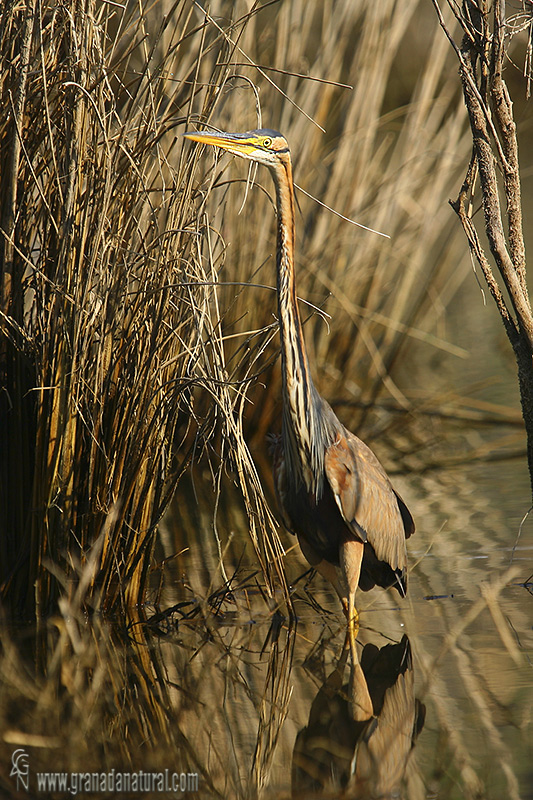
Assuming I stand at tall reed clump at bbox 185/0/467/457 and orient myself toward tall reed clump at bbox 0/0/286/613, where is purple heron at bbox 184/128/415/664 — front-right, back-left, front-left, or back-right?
front-left

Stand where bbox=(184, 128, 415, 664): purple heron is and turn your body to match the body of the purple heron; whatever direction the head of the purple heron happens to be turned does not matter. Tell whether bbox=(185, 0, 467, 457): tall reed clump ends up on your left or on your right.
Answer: on your right

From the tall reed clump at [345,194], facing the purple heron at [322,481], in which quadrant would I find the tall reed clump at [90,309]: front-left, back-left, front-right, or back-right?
front-right

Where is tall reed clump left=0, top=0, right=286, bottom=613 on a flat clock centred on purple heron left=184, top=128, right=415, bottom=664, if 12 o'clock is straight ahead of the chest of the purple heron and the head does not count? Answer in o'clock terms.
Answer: The tall reed clump is roughly at 1 o'clock from the purple heron.

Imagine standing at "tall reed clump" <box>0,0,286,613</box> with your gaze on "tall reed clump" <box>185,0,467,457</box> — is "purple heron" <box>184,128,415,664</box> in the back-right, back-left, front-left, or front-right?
front-right

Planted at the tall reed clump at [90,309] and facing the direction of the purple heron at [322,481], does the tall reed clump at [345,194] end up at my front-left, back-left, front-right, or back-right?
front-left
